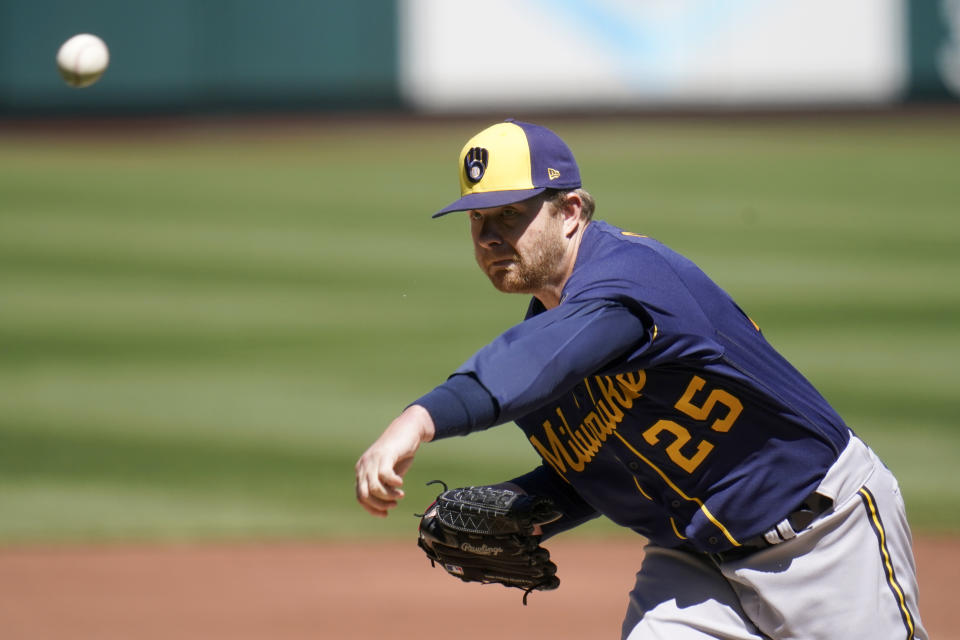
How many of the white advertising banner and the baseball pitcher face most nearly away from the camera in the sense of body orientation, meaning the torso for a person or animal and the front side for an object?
0

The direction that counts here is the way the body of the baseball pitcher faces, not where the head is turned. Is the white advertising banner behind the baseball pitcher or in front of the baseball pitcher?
behind

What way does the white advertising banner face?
toward the camera

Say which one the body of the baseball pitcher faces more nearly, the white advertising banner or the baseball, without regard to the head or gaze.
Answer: the baseball

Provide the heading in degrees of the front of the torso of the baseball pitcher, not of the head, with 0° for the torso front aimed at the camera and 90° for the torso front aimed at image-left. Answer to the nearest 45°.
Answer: approximately 45°

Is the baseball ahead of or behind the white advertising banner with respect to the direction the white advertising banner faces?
ahead

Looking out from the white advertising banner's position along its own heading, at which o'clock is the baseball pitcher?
The baseball pitcher is roughly at 12 o'clock from the white advertising banner.
